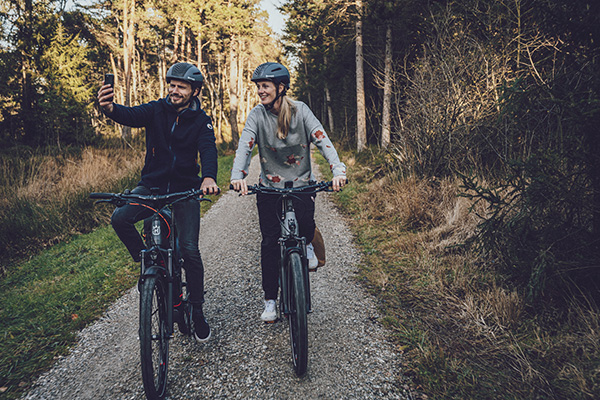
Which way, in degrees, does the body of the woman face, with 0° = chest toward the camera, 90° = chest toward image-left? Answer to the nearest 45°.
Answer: approximately 0°

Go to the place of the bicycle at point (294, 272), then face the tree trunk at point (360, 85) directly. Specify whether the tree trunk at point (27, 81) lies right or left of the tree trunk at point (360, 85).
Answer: left

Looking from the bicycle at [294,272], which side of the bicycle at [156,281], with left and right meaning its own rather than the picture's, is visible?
left

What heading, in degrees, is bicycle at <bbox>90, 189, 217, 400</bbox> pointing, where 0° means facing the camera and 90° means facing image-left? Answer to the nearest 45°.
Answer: approximately 0°

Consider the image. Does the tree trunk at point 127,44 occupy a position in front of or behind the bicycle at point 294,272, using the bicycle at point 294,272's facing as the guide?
behind

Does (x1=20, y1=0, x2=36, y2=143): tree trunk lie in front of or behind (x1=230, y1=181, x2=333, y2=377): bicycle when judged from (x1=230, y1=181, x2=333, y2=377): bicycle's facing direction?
behind

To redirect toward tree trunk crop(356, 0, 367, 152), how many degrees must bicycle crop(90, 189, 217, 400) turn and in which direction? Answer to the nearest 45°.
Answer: approximately 135° to its left

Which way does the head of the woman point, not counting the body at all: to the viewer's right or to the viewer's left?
to the viewer's left

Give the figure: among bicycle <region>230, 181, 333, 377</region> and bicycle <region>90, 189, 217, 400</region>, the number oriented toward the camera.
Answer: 2

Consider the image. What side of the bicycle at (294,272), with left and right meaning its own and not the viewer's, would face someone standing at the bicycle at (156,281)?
right
